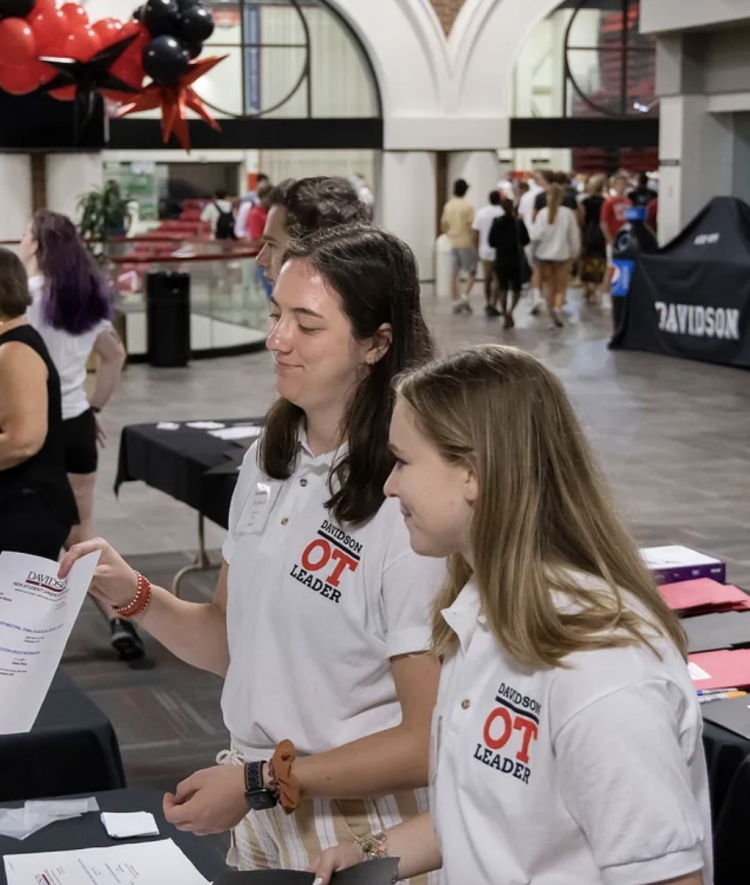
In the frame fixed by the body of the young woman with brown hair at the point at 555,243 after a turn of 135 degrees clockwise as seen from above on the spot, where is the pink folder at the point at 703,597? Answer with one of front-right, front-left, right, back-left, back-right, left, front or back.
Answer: front-right

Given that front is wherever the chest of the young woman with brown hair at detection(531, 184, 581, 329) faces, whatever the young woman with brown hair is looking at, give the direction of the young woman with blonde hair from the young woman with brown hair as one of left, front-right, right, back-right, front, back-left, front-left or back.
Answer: back

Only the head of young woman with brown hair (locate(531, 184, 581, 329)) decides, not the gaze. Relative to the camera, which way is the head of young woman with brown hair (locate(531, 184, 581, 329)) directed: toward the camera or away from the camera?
away from the camera

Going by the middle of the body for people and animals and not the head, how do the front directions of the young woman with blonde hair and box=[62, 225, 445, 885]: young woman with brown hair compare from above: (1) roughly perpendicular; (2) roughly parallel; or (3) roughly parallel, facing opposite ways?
roughly parallel

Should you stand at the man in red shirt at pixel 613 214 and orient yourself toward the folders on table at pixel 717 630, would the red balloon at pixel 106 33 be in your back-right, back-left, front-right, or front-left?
front-right

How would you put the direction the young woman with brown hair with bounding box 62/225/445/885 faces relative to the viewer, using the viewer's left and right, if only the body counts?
facing the viewer and to the left of the viewer

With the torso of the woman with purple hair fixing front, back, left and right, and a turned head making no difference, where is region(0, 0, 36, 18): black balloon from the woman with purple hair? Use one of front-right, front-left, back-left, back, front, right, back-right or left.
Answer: front-right

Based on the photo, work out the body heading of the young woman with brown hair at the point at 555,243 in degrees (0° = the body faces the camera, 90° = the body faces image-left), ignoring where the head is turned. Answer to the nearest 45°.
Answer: approximately 180°

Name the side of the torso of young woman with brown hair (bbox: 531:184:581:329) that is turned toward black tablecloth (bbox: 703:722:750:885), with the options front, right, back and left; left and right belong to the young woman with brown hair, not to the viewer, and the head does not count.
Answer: back

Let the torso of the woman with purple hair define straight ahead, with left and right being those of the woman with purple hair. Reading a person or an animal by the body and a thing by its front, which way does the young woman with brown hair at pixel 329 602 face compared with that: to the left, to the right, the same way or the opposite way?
to the left

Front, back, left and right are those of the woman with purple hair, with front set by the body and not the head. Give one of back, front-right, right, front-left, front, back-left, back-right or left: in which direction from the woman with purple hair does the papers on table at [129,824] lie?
back-left

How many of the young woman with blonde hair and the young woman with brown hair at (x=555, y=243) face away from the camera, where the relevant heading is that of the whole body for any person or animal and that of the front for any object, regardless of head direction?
1

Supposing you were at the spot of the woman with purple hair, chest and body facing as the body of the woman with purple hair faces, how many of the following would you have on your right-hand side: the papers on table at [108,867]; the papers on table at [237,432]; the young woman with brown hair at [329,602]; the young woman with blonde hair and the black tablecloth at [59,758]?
1

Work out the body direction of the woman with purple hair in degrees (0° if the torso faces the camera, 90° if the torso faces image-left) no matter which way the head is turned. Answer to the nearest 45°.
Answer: approximately 135°
